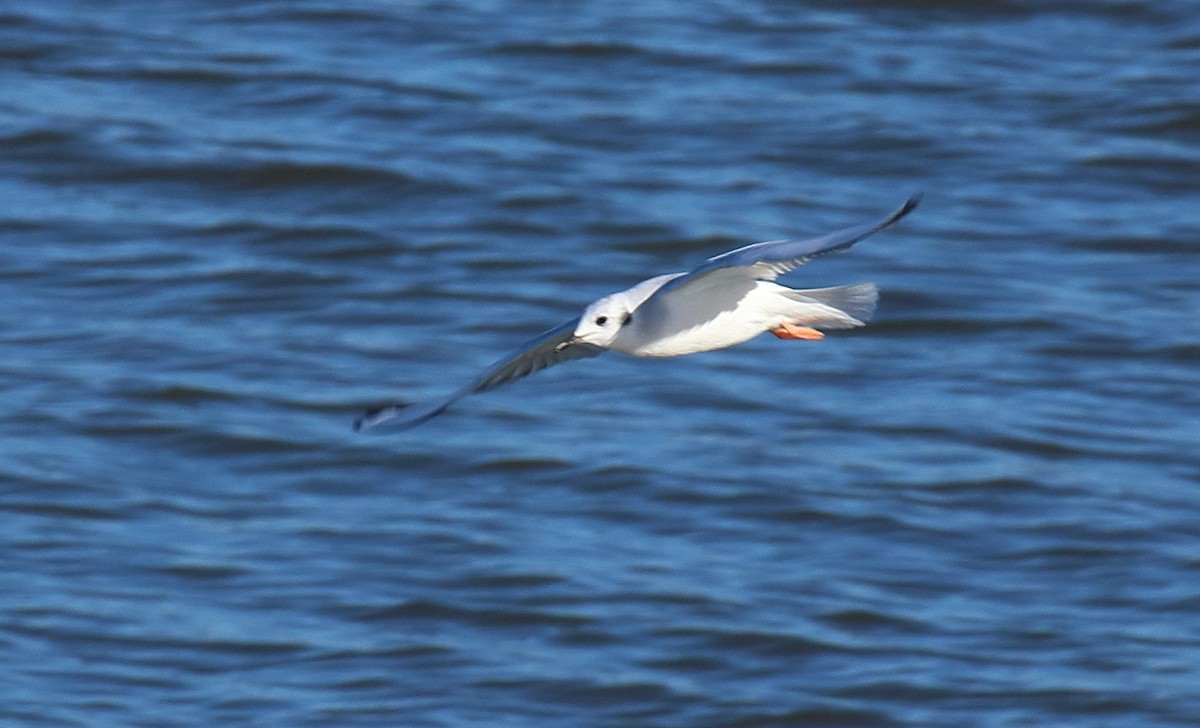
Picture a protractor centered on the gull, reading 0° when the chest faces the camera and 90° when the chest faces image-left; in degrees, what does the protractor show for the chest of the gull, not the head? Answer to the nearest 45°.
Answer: approximately 45°
